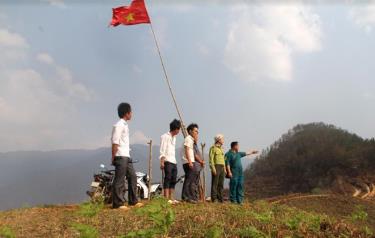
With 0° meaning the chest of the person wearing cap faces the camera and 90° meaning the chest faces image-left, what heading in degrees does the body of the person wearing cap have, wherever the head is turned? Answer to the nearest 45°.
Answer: approximately 315°

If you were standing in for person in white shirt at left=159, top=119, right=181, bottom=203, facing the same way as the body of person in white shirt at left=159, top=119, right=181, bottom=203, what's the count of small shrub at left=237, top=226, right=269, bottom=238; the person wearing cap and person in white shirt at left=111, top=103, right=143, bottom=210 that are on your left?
1

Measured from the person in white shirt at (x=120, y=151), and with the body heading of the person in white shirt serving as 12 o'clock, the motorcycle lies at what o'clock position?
The motorcycle is roughly at 9 o'clock from the person in white shirt.

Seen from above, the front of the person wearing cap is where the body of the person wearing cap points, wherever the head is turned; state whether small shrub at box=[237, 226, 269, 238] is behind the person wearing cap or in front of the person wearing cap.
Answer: in front

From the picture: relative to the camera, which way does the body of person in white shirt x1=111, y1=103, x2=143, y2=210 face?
to the viewer's right

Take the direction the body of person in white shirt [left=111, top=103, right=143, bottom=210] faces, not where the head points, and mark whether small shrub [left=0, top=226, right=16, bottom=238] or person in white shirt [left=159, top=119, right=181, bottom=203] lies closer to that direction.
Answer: the person in white shirt

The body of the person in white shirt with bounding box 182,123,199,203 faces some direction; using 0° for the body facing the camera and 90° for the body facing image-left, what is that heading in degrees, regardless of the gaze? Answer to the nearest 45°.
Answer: approximately 270°

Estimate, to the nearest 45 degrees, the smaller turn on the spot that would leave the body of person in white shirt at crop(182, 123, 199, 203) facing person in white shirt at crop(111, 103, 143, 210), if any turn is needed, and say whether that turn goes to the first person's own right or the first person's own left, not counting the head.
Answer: approximately 135° to the first person's own right
